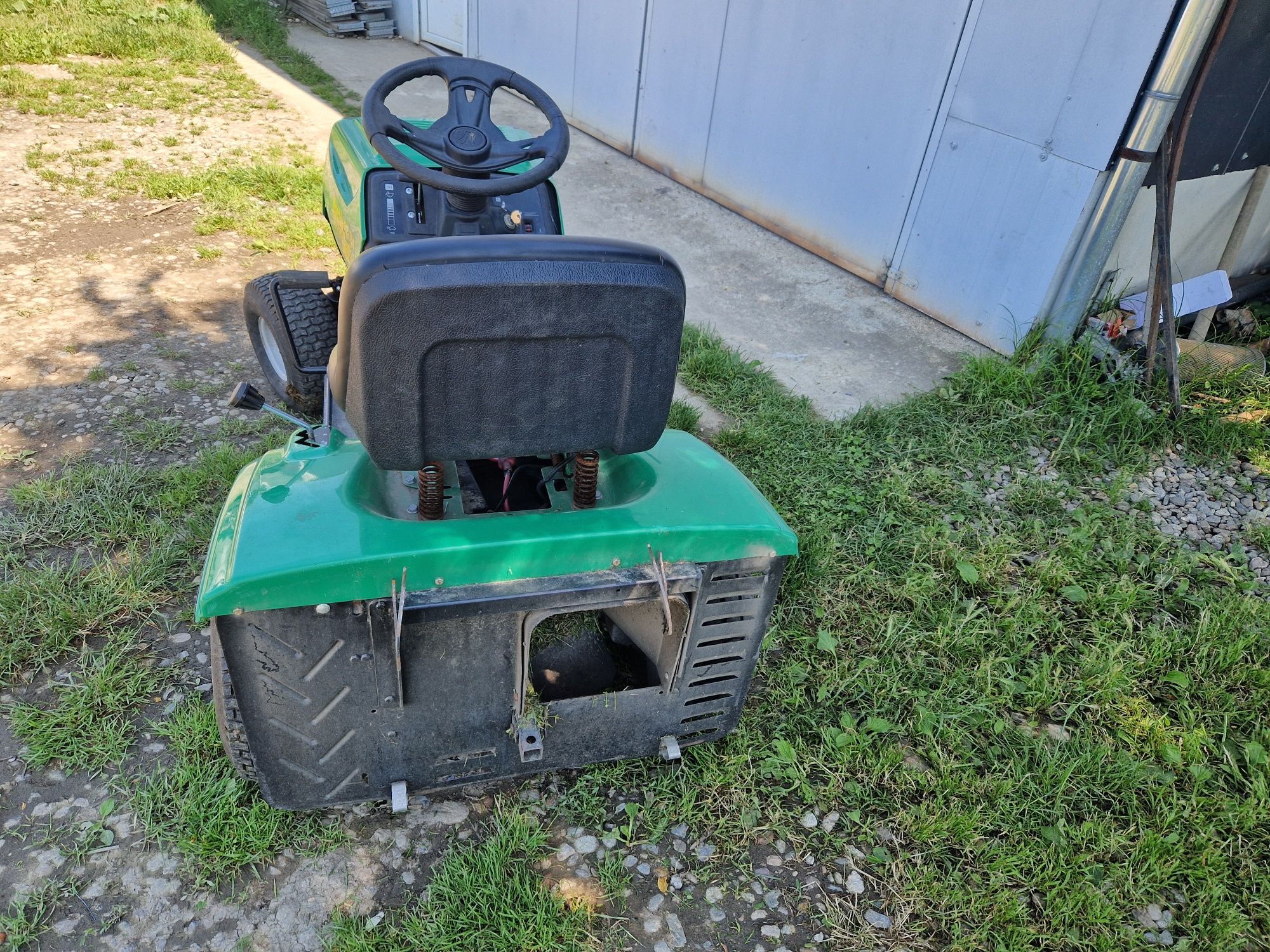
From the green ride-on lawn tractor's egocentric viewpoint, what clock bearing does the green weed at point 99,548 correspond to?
The green weed is roughly at 10 o'clock from the green ride-on lawn tractor.

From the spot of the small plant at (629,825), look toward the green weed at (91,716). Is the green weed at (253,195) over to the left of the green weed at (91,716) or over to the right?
right

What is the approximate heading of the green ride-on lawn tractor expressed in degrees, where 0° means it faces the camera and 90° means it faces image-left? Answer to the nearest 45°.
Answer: approximately 180°

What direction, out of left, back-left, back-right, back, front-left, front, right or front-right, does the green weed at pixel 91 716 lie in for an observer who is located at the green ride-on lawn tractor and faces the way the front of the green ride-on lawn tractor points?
left

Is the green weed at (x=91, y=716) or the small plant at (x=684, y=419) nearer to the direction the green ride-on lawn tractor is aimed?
the small plant

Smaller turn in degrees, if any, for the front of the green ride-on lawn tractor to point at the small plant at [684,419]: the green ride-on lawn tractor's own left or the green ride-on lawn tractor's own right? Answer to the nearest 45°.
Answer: approximately 45° to the green ride-on lawn tractor's own right

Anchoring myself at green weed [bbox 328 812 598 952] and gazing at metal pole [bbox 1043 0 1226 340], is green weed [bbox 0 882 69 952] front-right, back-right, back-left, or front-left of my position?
back-left

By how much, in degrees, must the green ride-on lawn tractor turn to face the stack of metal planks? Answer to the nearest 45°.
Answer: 0° — it already faces it
